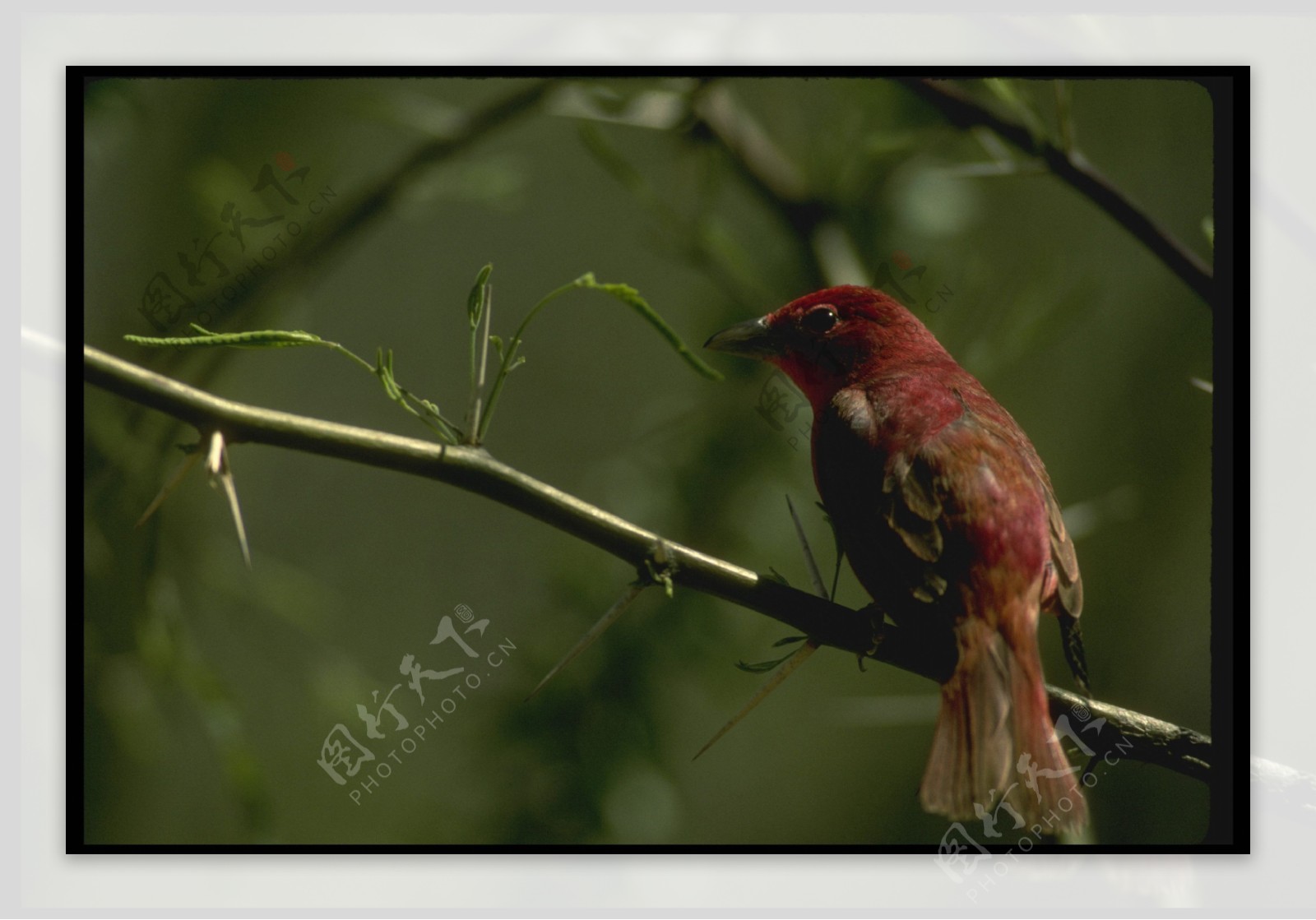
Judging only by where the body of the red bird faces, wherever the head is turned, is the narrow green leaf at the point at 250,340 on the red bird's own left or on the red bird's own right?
on the red bird's own left

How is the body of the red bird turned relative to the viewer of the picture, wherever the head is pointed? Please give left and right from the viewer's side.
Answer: facing away from the viewer and to the left of the viewer
